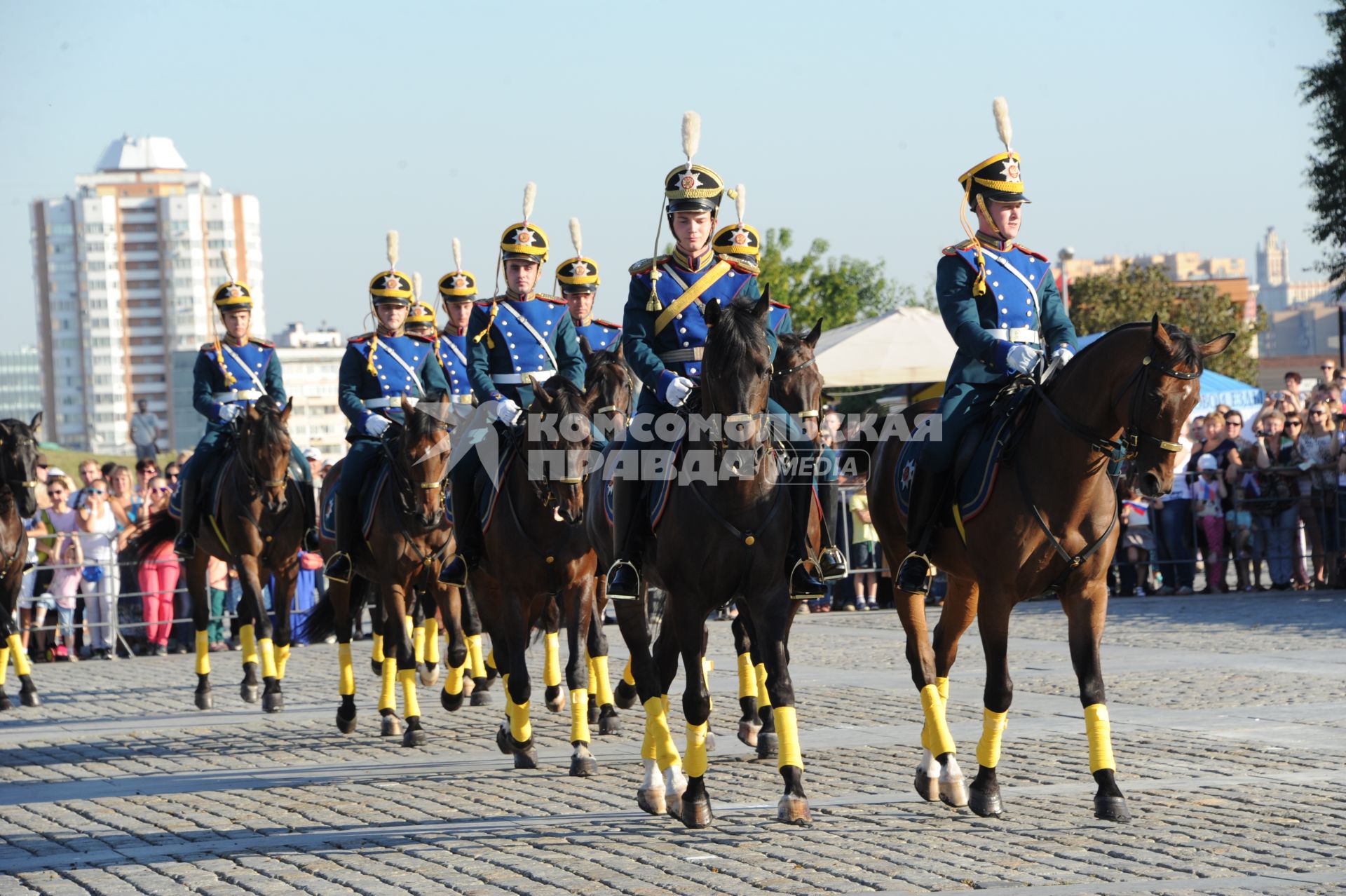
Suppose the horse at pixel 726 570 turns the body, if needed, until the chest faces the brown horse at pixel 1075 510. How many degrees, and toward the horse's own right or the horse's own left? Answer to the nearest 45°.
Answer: approximately 90° to the horse's own left

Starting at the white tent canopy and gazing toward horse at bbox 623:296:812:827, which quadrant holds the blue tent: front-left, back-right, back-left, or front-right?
back-left

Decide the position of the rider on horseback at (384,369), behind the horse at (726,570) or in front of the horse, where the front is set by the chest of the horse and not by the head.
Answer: behind

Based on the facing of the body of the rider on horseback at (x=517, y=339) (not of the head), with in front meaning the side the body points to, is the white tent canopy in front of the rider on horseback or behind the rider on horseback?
behind

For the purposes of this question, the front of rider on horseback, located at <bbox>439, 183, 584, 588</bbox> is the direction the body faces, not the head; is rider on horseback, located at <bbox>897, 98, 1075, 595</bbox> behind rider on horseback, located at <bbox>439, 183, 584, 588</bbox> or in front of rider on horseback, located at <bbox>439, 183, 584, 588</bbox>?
in front

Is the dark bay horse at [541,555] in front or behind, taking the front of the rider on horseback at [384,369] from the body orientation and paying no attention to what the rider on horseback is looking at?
in front

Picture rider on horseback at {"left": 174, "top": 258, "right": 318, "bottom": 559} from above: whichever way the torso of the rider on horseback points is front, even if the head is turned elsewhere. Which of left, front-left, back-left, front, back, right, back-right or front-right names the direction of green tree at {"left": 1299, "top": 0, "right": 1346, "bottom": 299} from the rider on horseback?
back-left

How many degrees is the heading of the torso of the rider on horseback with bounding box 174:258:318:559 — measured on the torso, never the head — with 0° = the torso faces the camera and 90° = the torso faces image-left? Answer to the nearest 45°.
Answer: approximately 0°
